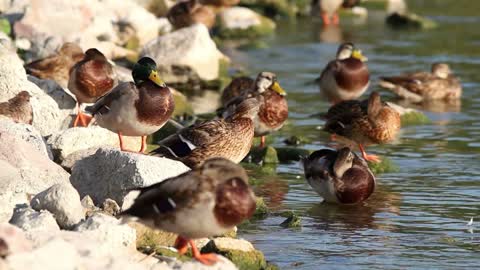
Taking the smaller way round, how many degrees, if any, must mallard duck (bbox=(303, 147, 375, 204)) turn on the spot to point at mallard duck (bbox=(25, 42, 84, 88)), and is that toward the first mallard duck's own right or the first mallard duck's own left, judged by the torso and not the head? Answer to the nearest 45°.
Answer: approximately 180°

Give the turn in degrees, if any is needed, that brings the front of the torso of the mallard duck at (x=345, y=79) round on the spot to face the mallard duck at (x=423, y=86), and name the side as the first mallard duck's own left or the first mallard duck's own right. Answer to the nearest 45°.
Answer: approximately 90° to the first mallard duck's own left

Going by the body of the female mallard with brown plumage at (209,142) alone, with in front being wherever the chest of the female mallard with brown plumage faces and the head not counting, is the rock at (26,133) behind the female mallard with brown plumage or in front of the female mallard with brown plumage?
behind

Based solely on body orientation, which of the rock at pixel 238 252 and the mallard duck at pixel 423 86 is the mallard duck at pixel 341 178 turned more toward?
the rock

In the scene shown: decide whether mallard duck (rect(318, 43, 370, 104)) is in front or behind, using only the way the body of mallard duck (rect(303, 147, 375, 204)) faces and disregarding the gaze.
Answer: behind

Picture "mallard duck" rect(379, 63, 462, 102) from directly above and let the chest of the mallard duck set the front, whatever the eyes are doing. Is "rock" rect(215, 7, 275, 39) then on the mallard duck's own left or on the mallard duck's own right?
on the mallard duck's own left

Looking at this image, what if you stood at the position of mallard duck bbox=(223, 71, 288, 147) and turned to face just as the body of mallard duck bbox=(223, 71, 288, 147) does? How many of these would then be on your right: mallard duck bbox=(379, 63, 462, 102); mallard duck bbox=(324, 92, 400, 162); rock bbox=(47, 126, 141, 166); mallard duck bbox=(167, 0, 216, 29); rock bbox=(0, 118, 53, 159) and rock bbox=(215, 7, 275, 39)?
2

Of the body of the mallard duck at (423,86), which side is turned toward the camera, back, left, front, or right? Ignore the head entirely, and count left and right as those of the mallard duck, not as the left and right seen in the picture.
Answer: right
